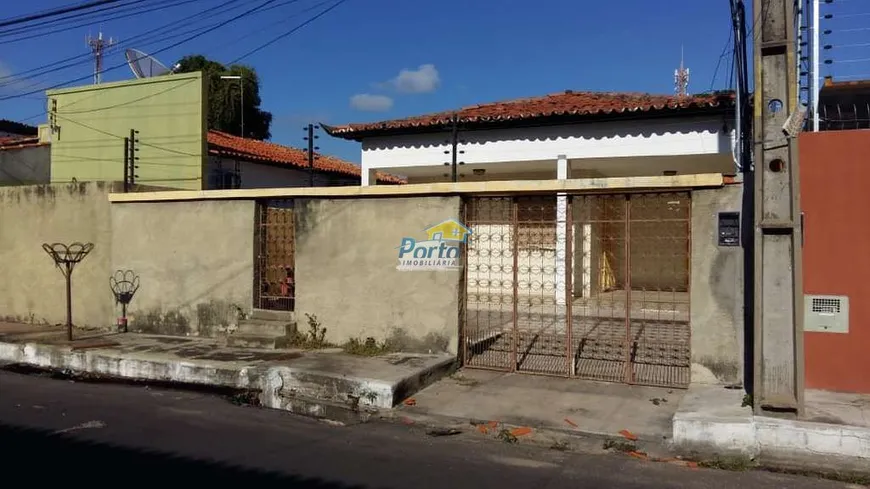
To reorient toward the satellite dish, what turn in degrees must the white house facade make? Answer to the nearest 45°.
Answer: approximately 135° to its right

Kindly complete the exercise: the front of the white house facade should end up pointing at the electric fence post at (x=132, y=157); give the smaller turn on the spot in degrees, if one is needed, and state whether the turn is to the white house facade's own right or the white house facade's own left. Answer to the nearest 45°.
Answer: approximately 90° to the white house facade's own right

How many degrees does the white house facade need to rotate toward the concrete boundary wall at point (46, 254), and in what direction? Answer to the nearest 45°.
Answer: approximately 90° to its right

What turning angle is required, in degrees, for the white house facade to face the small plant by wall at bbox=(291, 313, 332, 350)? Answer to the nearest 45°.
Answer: approximately 90° to its right

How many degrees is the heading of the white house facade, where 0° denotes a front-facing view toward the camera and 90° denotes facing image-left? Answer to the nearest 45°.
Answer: approximately 0°

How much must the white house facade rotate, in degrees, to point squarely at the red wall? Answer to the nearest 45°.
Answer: approximately 45° to its left

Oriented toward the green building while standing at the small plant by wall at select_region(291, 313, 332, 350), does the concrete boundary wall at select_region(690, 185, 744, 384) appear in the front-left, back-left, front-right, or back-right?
back-right

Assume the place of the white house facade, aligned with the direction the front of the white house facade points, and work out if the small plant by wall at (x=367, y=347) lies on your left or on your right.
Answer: on your right

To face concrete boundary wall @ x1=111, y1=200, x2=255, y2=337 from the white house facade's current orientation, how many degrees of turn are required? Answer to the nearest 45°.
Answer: approximately 90° to its right

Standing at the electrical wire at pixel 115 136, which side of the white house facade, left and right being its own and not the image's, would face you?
right

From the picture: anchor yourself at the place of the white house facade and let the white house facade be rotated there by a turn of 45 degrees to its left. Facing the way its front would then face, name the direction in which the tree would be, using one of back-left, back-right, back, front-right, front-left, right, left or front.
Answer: back

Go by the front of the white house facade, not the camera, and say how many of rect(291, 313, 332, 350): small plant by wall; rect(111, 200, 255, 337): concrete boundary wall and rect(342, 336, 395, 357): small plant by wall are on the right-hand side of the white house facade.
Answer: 3
